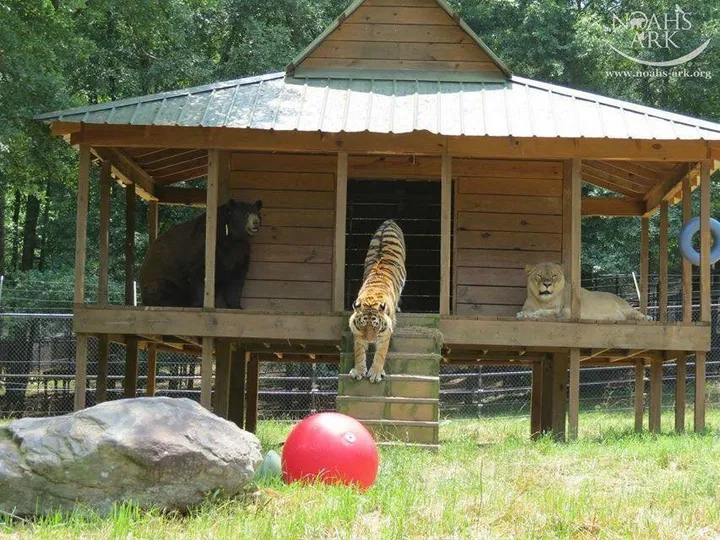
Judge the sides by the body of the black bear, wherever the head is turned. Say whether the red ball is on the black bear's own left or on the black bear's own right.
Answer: on the black bear's own right

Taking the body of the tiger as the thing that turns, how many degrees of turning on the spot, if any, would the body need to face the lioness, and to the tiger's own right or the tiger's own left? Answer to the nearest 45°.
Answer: approximately 135° to the tiger's own left

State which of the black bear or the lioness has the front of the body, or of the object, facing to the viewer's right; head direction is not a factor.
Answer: the black bear

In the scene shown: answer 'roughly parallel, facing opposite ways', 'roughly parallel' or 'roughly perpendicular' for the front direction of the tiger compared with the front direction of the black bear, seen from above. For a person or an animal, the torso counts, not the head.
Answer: roughly perpendicular

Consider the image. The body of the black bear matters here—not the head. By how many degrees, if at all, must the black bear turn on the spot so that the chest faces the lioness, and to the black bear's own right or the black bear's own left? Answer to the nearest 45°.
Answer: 0° — it already faces it

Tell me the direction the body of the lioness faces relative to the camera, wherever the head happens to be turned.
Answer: to the viewer's left

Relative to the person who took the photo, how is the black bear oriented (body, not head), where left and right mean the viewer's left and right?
facing to the right of the viewer

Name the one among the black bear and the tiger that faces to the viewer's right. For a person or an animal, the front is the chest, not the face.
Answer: the black bear

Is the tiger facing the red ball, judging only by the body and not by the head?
yes

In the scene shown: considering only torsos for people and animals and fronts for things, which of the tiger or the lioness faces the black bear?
the lioness

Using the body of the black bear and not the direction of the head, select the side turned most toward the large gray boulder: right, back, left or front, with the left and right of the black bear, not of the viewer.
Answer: right

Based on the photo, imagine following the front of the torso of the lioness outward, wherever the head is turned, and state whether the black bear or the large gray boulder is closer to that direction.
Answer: the black bear

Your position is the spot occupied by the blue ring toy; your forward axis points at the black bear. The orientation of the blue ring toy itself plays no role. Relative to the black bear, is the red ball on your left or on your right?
left
